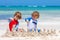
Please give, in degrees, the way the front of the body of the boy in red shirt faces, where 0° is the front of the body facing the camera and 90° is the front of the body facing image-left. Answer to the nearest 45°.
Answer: approximately 315°

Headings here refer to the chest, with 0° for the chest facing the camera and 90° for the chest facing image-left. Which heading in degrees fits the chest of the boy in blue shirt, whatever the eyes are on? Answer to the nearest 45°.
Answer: approximately 315°
